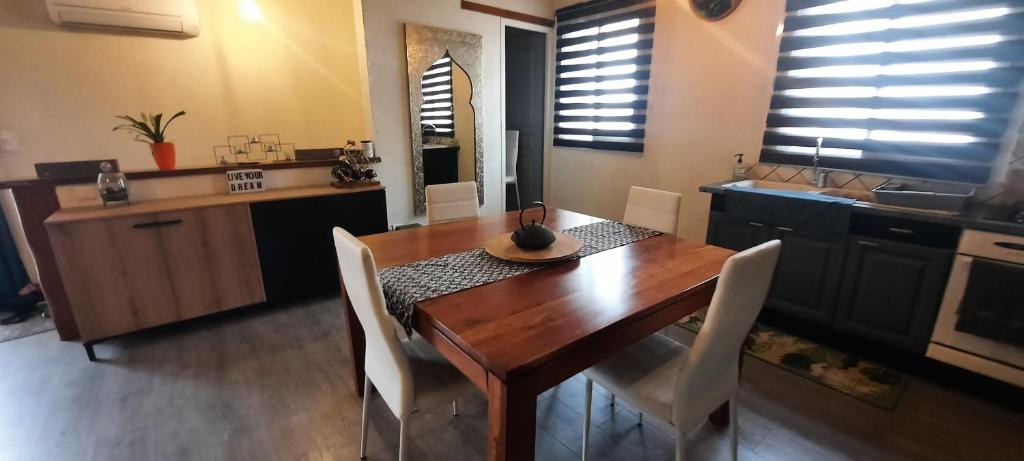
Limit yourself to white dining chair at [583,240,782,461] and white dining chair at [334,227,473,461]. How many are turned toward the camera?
0

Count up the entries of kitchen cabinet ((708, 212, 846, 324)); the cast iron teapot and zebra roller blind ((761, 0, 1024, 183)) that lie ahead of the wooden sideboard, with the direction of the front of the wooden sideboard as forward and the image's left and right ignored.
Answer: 3

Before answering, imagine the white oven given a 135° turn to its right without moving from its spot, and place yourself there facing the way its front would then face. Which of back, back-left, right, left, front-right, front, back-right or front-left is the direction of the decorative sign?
back-left

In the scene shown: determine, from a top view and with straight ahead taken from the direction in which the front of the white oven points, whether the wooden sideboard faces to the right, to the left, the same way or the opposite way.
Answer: the opposite way

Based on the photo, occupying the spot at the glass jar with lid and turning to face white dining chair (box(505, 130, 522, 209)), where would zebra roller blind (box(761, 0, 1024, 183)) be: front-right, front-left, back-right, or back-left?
front-right

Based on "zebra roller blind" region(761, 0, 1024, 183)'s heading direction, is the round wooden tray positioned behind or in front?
in front

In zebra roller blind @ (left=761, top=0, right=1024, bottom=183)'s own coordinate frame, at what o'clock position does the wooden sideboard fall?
The wooden sideboard is roughly at 12 o'clock from the zebra roller blind.

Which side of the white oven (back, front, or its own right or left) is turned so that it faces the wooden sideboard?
front

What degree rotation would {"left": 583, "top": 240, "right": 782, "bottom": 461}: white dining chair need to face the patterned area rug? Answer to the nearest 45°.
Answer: approximately 90° to its right

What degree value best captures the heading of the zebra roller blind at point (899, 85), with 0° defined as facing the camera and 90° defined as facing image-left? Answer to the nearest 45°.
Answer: approximately 45°

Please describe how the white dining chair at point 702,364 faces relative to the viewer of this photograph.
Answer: facing away from the viewer and to the left of the viewer

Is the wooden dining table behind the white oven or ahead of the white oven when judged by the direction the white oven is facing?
ahead

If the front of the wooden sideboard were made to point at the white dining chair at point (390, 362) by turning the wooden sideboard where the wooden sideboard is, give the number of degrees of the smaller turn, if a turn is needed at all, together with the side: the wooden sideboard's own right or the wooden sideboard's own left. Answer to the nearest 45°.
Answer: approximately 45° to the wooden sideboard's own right

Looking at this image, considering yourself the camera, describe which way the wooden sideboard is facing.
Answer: facing the viewer and to the right of the viewer

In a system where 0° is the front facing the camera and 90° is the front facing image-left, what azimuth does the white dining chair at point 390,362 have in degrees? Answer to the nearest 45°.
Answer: approximately 225°

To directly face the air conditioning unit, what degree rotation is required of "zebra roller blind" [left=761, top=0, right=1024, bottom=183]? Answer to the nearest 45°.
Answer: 0° — it already faces it

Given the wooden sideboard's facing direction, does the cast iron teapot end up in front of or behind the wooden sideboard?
in front

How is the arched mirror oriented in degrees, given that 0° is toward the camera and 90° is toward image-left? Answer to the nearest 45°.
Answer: approximately 315°

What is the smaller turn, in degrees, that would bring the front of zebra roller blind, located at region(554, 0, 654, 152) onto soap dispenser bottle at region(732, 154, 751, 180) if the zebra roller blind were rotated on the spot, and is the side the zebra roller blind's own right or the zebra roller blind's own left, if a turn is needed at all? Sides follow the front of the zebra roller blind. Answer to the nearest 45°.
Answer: approximately 90° to the zebra roller blind's own left

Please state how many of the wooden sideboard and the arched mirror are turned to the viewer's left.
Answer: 0

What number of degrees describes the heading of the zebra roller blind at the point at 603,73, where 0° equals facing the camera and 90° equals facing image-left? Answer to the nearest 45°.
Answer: approximately 45°
